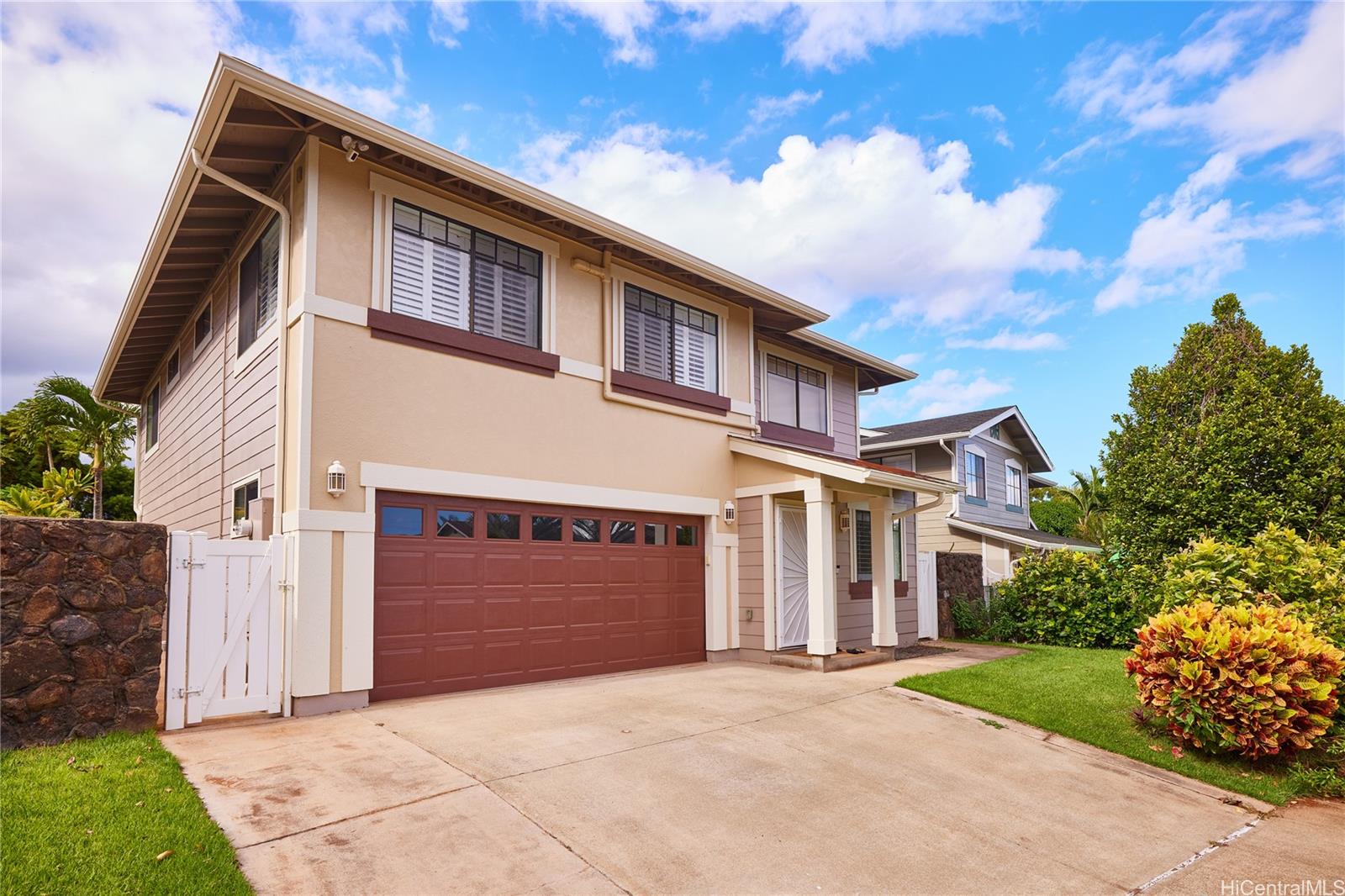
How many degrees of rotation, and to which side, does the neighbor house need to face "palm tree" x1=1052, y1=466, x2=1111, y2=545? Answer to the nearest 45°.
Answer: approximately 135° to its left

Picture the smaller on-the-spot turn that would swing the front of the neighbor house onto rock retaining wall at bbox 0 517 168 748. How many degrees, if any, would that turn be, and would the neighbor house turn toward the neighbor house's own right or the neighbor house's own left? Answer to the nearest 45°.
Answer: approximately 45° to the neighbor house's own right

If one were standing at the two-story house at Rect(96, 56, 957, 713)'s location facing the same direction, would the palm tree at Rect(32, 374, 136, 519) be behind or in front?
behind

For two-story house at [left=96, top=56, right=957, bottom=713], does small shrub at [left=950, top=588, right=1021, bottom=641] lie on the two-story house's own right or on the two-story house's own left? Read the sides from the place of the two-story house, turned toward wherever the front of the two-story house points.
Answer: on the two-story house's own left

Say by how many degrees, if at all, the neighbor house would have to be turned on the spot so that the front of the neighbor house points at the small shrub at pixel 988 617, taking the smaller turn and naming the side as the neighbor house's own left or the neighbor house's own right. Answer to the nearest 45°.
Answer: approximately 45° to the neighbor house's own right

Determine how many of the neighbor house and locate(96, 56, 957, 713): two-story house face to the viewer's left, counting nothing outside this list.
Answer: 0

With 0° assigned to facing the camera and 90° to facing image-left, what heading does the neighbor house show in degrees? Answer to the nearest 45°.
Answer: approximately 315°

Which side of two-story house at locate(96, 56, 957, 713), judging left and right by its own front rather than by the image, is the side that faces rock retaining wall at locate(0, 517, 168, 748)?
right

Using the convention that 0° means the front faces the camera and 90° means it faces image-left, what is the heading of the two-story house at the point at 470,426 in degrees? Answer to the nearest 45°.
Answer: approximately 315°

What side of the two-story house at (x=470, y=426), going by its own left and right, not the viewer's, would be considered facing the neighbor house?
left
